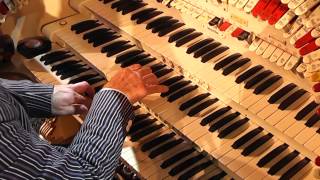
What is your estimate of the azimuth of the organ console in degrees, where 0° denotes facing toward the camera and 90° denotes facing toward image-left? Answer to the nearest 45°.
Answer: approximately 45°
